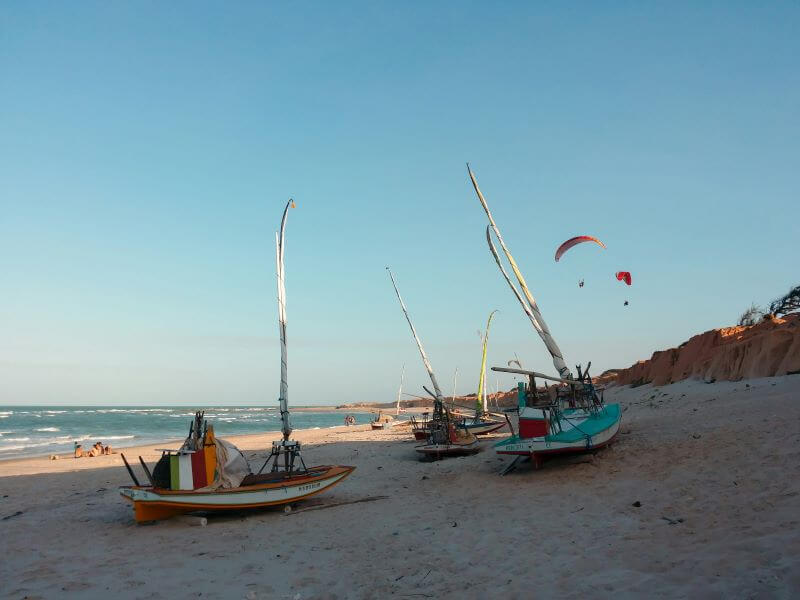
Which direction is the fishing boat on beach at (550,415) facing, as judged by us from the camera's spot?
facing away from the viewer and to the right of the viewer

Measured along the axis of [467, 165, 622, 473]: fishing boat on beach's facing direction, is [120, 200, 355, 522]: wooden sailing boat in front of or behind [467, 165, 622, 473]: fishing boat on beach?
behind

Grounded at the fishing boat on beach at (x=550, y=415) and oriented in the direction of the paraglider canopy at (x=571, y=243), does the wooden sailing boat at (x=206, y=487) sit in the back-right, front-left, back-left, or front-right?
back-left

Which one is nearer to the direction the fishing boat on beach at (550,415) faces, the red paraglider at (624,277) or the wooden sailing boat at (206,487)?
the red paraglider

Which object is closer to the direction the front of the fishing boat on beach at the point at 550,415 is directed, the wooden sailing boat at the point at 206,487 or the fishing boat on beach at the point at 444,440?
the fishing boat on beach

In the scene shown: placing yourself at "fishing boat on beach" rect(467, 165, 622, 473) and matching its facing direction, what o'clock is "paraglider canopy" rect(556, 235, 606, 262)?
The paraglider canopy is roughly at 11 o'clock from the fishing boat on beach.
